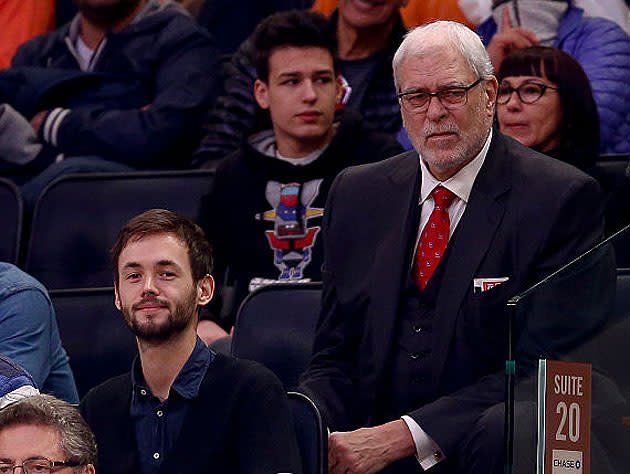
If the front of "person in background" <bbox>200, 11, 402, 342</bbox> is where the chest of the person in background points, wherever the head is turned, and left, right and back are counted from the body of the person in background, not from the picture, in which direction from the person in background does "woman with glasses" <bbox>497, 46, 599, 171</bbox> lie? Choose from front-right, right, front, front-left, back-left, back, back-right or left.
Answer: left

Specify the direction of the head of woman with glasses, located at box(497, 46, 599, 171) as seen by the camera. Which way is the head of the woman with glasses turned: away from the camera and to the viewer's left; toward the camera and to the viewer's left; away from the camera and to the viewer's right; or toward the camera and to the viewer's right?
toward the camera and to the viewer's left

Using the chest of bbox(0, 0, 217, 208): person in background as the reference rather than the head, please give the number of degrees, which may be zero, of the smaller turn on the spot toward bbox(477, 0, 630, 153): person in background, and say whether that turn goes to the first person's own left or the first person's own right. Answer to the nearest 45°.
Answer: approximately 90° to the first person's own left

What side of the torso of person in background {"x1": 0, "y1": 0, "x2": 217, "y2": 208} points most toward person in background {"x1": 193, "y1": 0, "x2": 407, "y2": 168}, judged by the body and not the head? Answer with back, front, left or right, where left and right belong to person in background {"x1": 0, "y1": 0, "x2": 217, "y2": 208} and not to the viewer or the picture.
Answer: left

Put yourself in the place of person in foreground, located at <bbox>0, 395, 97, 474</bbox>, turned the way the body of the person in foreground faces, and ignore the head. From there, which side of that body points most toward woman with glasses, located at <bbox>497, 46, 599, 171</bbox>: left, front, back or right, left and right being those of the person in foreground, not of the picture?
back

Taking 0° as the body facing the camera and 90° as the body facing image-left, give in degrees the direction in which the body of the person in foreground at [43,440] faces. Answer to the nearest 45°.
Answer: approximately 45°

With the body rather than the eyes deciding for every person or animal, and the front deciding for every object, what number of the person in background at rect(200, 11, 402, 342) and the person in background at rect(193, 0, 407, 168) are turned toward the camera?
2

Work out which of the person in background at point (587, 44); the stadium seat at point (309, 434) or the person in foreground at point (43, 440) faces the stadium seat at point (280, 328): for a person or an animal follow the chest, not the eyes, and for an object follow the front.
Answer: the person in background at point (587, 44)

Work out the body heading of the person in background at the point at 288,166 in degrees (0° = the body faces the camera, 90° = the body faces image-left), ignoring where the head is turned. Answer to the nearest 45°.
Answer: approximately 0°

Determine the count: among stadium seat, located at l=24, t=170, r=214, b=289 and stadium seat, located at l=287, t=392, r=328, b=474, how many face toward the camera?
2

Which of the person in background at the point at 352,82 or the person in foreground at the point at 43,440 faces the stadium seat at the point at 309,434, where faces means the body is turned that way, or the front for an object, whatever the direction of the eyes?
the person in background at the point at 352,82
